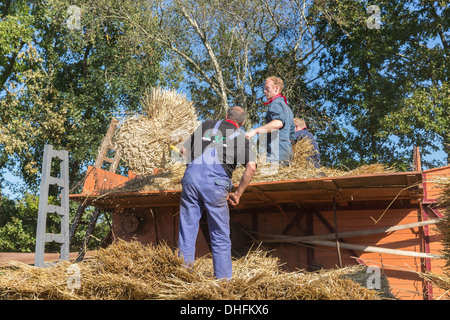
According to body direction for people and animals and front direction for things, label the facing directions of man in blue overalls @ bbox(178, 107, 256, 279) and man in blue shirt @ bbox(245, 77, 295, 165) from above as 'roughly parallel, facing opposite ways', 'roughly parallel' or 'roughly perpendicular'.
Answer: roughly perpendicular

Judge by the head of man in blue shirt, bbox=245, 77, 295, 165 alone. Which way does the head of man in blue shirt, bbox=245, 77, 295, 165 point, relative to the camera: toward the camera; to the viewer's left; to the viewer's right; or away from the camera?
to the viewer's left

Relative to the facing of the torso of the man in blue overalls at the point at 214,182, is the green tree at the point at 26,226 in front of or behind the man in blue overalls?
in front

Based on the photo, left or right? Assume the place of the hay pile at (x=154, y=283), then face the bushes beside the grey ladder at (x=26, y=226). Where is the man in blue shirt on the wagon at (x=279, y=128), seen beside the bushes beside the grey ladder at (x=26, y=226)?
right

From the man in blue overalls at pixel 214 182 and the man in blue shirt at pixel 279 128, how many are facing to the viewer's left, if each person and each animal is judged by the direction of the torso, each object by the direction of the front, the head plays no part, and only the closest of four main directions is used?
1

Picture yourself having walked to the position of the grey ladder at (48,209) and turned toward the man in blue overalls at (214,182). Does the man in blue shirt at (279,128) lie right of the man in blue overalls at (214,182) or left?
left

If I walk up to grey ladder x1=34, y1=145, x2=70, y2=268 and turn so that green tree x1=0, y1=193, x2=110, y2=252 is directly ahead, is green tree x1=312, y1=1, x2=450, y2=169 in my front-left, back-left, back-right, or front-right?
front-right

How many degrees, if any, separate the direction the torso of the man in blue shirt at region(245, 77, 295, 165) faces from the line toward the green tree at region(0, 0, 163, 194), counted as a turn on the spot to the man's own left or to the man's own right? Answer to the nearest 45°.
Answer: approximately 45° to the man's own right

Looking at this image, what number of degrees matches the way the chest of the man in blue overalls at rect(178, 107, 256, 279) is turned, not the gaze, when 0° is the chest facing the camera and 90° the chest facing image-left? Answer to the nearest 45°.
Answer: approximately 180°

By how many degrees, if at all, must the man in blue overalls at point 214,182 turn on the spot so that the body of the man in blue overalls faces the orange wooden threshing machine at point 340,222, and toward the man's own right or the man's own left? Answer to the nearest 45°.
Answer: approximately 45° to the man's own right

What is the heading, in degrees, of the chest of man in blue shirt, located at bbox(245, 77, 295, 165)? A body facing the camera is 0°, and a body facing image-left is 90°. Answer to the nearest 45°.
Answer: approximately 90°

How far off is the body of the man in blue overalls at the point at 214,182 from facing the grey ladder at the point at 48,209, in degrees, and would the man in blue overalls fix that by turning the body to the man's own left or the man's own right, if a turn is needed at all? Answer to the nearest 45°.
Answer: approximately 90° to the man's own left

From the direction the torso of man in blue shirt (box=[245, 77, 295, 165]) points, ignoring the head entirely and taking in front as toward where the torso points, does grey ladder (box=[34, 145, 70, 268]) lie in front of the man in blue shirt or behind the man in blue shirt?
in front
